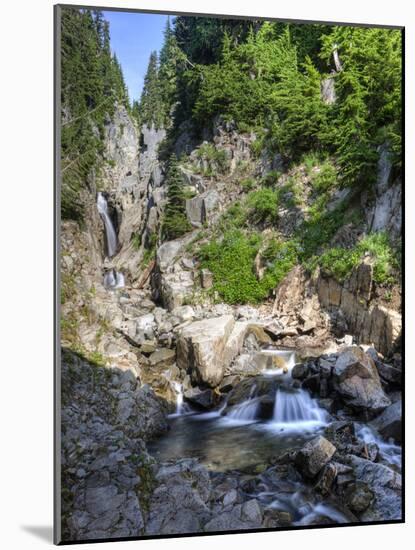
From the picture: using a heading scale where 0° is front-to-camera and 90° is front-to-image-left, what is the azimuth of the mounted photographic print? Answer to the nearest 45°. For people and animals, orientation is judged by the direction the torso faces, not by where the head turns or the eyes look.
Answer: approximately 315°
